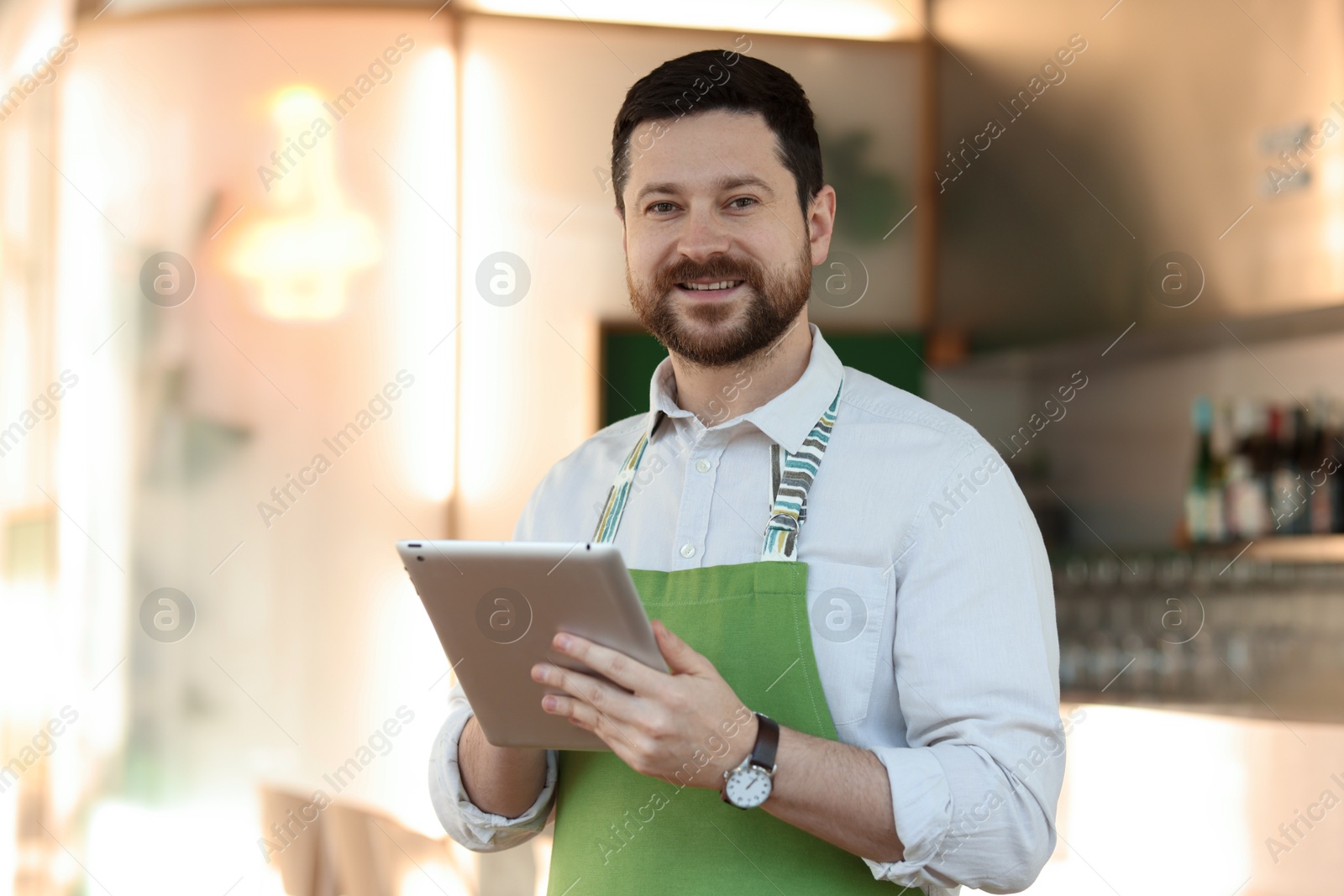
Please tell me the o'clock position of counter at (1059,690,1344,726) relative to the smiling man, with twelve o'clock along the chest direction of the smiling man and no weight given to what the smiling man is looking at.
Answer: The counter is roughly at 6 o'clock from the smiling man.

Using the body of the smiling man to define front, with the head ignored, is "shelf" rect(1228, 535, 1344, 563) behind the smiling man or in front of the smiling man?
behind

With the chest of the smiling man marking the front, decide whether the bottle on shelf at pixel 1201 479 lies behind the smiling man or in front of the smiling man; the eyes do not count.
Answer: behind

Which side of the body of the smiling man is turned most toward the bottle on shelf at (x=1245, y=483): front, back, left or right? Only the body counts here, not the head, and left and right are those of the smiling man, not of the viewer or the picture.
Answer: back

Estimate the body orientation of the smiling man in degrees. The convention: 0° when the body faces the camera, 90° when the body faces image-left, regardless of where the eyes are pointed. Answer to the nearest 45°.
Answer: approximately 45°
